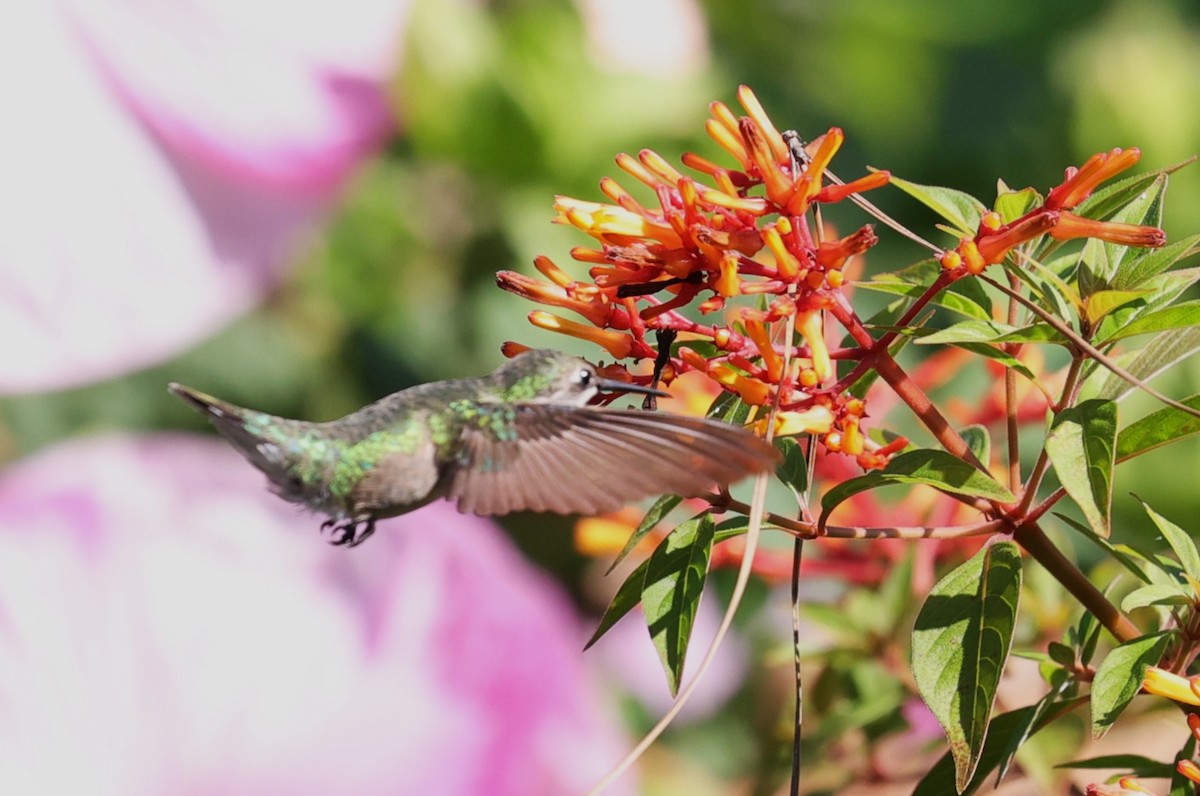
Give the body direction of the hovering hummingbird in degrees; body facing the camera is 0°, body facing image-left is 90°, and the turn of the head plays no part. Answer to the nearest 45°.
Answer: approximately 270°
